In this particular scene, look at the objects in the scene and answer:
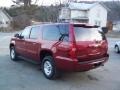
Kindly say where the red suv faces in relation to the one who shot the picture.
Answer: facing away from the viewer and to the left of the viewer
